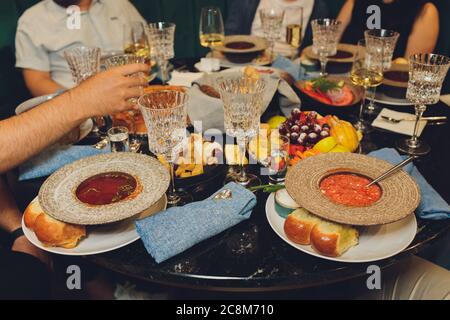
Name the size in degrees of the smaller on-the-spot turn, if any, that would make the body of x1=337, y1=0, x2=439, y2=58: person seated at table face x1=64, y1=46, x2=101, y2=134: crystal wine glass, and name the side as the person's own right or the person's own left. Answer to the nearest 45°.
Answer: approximately 45° to the person's own right

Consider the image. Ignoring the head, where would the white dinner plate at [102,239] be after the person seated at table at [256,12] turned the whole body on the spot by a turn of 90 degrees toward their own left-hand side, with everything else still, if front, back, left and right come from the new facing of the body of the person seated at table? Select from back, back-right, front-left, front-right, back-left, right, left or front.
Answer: right

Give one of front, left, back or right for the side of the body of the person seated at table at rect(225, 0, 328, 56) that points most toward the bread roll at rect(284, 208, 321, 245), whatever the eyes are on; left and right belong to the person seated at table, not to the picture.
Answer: front

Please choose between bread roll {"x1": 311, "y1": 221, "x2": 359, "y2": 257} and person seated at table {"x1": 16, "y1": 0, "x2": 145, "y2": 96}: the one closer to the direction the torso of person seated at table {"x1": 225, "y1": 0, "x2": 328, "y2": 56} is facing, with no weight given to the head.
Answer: the bread roll

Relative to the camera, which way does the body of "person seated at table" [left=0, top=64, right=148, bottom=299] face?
to the viewer's right

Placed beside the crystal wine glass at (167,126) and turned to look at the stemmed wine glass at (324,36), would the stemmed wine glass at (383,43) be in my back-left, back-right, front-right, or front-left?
front-right

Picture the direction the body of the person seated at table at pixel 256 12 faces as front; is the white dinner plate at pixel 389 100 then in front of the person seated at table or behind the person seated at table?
in front

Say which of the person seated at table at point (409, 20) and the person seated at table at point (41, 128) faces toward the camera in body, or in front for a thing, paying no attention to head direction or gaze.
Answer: the person seated at table at point (409, 20)

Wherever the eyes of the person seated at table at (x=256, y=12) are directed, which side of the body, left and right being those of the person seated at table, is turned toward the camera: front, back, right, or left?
front

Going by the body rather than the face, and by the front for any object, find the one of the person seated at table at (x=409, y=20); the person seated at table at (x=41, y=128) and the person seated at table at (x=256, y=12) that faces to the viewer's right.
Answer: the person seated at table at (x=41, y=128)

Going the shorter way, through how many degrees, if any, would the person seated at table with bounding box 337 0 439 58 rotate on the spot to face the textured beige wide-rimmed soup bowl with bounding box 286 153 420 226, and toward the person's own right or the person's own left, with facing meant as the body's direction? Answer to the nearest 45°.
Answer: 0° — they already face it

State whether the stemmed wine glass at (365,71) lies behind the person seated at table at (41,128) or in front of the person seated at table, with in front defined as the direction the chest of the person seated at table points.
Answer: in front

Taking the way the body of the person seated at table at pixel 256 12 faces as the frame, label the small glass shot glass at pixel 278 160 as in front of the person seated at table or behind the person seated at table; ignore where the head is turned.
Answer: in front

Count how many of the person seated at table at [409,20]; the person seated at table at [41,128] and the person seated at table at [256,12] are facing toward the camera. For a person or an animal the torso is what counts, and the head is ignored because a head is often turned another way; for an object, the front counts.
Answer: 2
